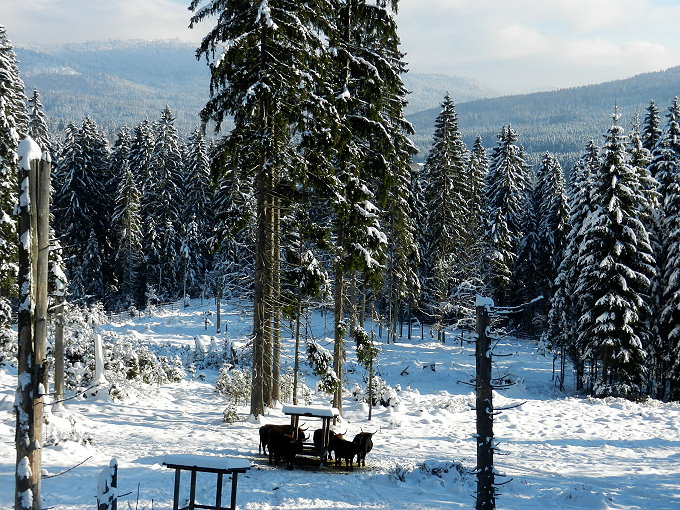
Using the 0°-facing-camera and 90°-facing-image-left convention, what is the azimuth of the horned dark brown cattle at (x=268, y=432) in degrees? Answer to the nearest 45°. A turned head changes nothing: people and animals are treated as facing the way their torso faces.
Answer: approximately 270°

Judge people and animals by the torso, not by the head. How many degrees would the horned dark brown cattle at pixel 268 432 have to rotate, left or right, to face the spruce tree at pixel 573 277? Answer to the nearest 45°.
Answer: approximately 45° to its left

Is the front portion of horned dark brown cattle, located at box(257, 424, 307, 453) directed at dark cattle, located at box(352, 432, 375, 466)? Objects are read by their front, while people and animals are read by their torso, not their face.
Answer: yes

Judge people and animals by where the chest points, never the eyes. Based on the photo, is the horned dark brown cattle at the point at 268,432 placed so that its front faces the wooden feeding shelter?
yes

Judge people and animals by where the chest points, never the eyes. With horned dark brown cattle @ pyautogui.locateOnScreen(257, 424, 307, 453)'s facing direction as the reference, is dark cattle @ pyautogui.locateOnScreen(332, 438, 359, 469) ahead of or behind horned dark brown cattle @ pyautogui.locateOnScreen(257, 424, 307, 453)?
ahead

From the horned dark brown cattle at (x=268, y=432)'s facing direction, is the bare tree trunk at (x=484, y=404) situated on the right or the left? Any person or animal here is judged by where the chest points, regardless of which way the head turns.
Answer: on its right

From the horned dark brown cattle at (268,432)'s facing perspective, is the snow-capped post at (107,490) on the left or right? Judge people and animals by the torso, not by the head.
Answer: on its right
